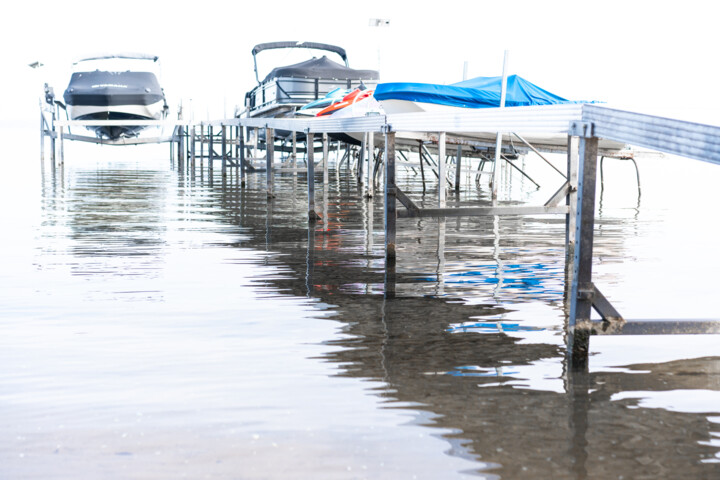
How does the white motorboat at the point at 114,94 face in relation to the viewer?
toward the camera
